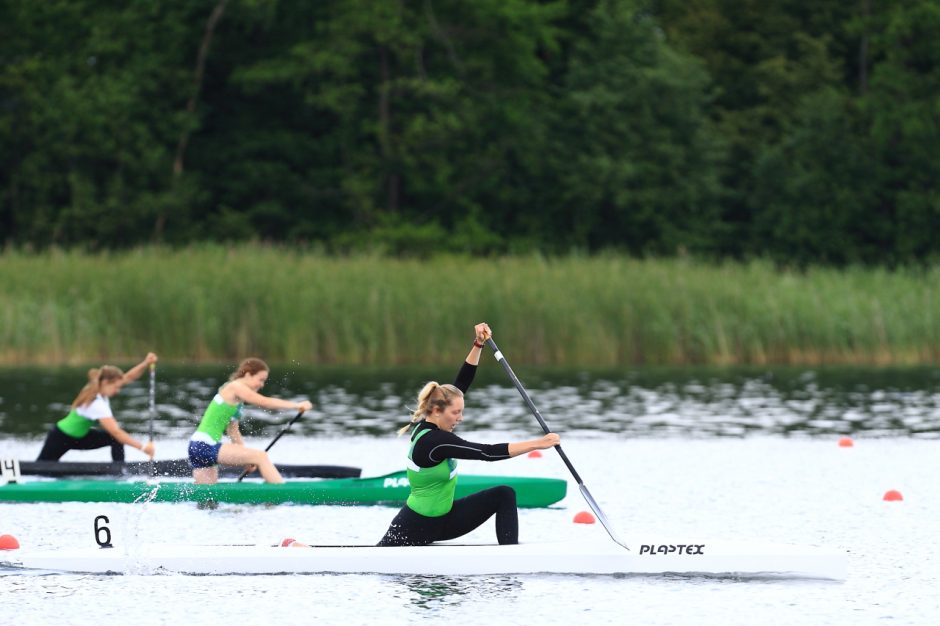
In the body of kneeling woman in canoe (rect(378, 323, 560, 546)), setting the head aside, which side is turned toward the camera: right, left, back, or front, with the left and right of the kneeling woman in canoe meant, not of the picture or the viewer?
right

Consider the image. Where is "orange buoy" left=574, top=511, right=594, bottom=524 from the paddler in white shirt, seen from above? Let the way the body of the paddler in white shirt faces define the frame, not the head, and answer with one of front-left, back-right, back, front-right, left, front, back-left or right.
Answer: front-right

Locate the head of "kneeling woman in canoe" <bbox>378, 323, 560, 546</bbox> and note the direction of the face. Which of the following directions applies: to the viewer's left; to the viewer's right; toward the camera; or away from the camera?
to the viewer's right

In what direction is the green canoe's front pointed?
to the viewer's right

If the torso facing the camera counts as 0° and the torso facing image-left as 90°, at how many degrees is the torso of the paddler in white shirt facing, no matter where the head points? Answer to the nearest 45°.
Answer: approximately 270°

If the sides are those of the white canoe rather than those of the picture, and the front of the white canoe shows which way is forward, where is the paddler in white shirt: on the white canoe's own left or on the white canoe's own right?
on the white canoe's own left

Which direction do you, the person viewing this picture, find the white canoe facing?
facing to the right of the viewer

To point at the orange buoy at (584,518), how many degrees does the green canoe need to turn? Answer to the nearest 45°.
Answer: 0° — it already faces it

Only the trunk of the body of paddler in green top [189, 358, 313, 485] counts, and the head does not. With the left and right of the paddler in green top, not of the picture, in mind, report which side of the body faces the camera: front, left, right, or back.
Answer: right
